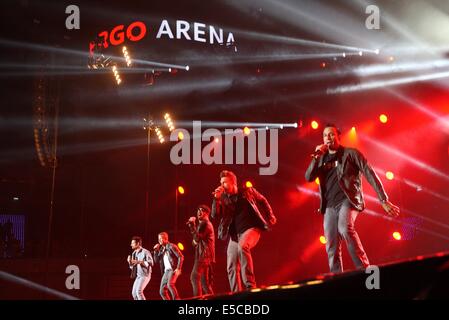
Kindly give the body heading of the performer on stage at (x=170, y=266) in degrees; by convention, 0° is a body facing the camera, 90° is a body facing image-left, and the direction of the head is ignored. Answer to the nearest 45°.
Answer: approximately 45°

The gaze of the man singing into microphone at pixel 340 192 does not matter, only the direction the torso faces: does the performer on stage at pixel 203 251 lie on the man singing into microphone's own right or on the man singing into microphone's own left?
on the man singing into microphone's own right

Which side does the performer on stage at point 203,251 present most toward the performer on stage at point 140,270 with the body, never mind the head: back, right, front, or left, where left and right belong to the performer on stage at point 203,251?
right

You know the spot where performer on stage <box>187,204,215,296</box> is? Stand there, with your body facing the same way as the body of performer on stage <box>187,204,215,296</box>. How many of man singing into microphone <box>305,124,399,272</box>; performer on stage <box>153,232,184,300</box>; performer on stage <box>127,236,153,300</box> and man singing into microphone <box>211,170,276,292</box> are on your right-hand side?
2

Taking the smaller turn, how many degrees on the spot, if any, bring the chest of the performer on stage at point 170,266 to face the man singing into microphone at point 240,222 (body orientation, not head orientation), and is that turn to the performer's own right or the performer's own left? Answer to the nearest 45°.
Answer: approximately 45° to the performer's own left
